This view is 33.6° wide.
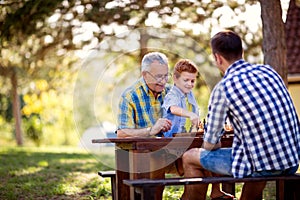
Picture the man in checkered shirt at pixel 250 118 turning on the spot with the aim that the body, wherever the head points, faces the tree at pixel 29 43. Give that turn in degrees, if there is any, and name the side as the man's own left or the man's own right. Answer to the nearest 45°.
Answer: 0° — they already face it

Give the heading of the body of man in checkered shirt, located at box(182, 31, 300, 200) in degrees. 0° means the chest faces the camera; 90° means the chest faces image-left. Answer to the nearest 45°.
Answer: approximately 135°

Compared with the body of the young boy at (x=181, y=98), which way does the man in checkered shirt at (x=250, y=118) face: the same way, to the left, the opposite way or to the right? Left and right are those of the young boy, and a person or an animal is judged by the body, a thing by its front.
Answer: the opposite way

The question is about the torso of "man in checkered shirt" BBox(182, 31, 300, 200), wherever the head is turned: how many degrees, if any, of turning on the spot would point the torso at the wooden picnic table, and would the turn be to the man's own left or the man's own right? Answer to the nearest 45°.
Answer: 0° — they already face it

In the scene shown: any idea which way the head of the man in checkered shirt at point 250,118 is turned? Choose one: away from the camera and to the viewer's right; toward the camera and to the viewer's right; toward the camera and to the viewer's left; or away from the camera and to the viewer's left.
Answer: away from the camera and to the viewer's left
